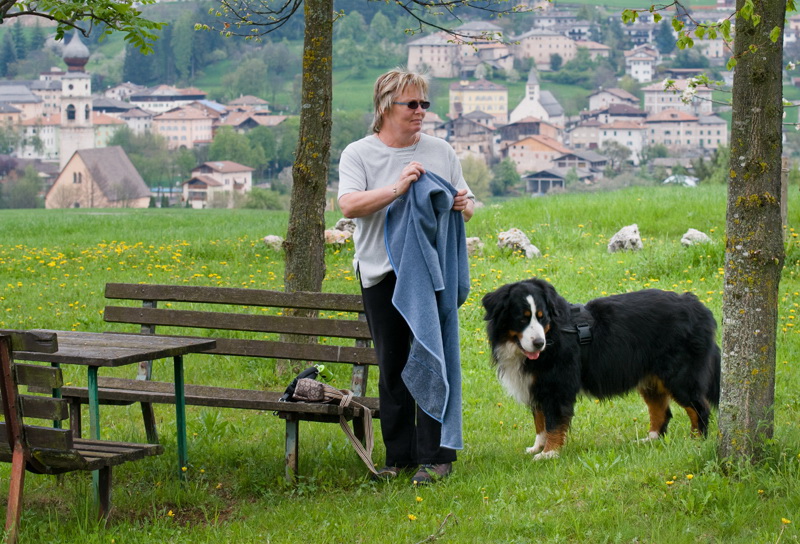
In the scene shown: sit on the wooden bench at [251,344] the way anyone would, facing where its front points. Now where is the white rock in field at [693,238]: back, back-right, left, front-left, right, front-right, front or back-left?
back

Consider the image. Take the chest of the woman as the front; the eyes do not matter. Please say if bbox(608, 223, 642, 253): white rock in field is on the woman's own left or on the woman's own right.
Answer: on the woman's own left

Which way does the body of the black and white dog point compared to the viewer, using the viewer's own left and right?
facing the viewer and to the left of the viewer

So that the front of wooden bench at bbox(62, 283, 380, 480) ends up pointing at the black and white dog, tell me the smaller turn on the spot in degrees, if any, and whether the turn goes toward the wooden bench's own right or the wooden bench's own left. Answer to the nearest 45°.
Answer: approximately 135° to the wooden bench's own left

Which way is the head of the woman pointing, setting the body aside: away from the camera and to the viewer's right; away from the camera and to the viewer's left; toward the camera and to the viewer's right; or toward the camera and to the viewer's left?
toward the camera and to the viewer's right

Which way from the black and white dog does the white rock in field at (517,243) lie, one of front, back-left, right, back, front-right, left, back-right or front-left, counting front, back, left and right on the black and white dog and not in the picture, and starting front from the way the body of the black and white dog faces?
back-right

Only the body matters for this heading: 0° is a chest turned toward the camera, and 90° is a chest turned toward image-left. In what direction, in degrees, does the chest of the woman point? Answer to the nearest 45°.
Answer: approximately 315°

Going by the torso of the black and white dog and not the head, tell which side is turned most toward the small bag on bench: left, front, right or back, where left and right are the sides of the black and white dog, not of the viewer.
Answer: front

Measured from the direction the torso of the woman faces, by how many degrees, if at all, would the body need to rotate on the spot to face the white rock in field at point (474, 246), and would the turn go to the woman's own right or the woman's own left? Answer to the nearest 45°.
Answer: approximately 135° to the woman's own left

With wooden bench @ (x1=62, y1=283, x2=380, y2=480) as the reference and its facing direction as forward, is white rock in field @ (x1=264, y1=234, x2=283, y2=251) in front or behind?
behind

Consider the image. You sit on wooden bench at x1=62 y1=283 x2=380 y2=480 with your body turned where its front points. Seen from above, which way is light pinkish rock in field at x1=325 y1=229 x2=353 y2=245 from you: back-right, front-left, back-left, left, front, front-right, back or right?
back-right

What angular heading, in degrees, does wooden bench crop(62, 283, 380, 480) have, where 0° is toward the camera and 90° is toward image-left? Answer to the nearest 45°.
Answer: approximately 45°

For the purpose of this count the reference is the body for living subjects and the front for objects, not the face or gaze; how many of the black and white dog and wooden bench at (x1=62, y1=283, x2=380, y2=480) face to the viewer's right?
0
